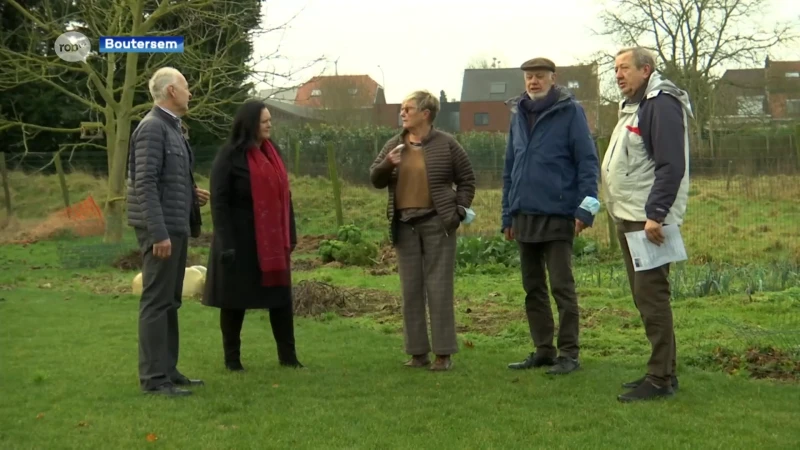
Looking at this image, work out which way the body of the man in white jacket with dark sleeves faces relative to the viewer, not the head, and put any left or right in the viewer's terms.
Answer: facing to the left of the viewer

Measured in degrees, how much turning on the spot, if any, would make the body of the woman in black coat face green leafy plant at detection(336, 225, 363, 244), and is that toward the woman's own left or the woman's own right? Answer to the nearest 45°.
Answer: approximately 135° to the woman's own left

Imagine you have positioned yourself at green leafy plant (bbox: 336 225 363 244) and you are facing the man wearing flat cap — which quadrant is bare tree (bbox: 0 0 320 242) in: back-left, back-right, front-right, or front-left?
back-right

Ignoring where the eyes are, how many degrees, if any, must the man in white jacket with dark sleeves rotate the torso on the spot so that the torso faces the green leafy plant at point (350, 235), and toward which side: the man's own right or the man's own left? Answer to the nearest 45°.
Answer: approximately 45° to the man's own right

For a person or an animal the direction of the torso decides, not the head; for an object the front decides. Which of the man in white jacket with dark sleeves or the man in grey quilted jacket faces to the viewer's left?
the man in white jacket with dark sleeves

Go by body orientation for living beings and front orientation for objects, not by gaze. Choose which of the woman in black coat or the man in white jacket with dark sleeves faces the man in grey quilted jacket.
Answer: the man in white jacket with dark sleeves

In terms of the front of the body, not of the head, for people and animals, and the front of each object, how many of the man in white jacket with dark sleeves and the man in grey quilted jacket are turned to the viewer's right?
1

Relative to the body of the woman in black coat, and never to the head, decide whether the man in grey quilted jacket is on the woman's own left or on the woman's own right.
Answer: on the woman's own right

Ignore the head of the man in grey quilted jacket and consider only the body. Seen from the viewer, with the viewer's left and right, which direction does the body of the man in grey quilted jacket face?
facing to the right of the viewer

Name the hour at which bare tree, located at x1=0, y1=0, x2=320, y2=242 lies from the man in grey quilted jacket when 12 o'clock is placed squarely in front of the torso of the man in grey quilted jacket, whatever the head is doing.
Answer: The bare tree is roughly at 9 o'clock from the man in grey quilted jacket.

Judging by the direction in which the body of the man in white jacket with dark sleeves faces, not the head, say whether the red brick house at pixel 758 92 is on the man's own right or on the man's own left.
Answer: on the man's own right

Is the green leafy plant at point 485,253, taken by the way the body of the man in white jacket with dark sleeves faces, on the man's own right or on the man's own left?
on the man's own right

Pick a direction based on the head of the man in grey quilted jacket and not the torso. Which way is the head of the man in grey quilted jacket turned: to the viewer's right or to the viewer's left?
to the viewer's right

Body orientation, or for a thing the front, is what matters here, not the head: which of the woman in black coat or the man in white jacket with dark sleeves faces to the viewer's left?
the man in white jacket with dark sleeves

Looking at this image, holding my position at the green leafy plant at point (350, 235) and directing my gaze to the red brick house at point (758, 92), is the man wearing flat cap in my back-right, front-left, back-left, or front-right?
back-right

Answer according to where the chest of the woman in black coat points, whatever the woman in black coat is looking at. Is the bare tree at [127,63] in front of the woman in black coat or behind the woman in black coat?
behind
